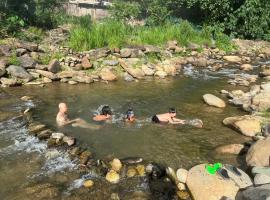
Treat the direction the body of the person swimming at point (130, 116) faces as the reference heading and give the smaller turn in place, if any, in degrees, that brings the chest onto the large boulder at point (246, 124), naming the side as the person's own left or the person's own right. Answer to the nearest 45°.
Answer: approximately 90° to the person's own left

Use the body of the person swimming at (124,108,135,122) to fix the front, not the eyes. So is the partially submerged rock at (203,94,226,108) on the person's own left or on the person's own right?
on the person's own left

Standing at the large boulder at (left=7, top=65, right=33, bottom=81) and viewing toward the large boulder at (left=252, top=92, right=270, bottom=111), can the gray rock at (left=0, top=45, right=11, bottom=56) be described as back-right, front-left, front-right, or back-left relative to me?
back-left

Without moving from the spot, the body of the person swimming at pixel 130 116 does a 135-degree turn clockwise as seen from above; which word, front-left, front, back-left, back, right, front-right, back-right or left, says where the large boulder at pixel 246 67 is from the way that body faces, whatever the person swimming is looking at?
right

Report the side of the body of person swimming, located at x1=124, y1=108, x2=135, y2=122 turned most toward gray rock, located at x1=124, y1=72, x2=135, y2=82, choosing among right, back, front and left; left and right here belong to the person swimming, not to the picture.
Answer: back

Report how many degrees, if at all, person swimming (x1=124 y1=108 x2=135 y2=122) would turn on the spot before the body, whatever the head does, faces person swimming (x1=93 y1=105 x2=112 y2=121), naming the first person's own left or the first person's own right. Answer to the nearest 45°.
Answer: approximately 90° to the first person's own right

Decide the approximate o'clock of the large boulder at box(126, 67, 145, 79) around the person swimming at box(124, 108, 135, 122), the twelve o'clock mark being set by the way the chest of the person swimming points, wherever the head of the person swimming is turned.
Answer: The large boulder is roughly at 6 o'clock from the person swimming.

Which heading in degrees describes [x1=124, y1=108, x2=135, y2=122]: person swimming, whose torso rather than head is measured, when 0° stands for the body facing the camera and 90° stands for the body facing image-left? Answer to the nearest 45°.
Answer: approximately 0°

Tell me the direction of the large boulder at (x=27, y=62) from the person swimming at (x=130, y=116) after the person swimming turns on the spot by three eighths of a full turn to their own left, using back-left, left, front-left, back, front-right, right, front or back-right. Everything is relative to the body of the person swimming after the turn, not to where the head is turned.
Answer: left

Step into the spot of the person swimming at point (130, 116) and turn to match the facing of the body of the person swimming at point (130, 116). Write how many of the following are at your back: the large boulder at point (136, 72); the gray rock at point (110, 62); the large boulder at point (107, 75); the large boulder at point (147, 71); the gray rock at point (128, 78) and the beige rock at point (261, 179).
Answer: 5

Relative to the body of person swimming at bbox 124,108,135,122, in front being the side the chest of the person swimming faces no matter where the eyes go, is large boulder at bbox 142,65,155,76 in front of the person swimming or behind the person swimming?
behind

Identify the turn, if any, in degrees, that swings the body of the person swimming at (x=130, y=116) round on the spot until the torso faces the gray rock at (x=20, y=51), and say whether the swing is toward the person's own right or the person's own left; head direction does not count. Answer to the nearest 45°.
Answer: approximately 135° to the person's own right

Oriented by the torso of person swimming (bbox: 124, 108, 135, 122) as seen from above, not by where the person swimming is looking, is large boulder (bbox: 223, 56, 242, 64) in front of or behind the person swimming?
behind

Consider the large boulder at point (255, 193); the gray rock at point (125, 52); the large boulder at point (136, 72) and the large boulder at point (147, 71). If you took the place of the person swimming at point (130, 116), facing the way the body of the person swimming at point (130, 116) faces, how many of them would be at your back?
3

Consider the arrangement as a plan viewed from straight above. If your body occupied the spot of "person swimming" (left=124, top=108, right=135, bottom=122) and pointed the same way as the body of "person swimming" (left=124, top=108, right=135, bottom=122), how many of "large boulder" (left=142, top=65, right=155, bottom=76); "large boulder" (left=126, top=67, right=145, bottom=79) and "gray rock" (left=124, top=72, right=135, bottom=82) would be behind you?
3
